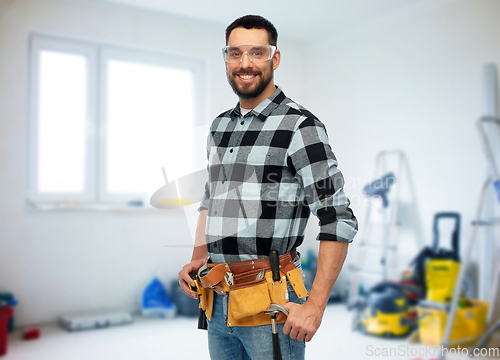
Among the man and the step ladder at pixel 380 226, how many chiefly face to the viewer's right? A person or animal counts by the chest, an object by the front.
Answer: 0

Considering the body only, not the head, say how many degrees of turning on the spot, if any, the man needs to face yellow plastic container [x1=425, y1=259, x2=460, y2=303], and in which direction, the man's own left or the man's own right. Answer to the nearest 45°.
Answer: approximately 180°

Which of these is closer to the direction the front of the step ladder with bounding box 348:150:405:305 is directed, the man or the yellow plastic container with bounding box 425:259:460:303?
the man

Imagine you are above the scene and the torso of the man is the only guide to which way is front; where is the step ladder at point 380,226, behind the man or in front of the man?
behind
